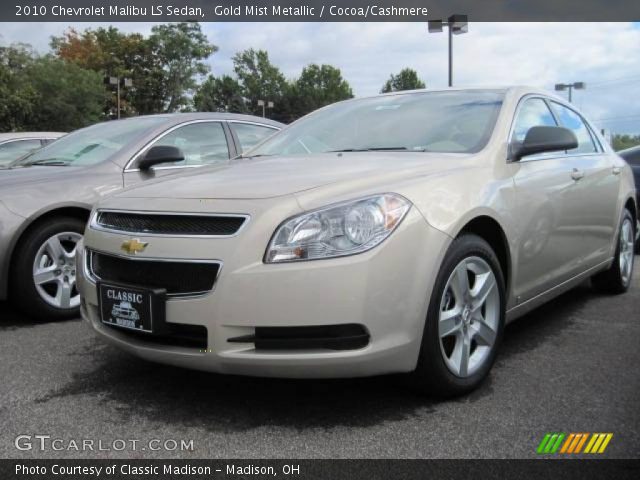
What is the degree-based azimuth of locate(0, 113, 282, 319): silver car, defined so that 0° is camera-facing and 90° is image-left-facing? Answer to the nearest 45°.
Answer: approximately 45°

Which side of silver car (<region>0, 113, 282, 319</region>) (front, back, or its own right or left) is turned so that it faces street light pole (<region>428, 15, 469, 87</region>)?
back

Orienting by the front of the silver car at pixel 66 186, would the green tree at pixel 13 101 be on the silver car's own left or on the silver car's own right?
on the silver car's own right

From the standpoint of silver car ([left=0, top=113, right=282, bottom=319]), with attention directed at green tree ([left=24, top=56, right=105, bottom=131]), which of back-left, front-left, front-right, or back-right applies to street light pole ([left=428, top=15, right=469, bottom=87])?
front-right

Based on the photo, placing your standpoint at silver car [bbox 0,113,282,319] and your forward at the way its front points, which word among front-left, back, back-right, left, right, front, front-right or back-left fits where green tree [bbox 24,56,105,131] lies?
back-right
